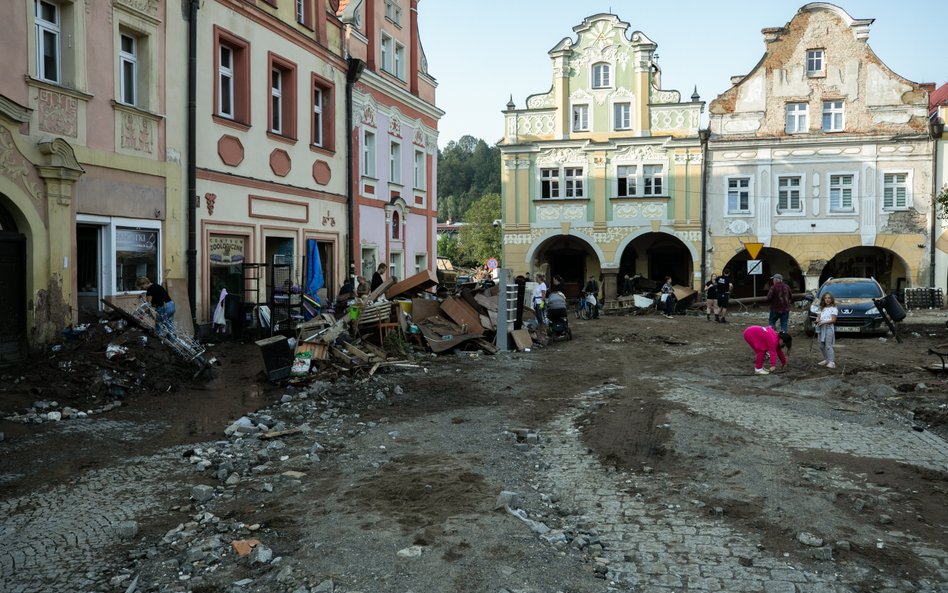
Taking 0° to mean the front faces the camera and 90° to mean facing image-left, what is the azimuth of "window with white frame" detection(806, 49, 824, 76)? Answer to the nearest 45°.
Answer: approximately 0°

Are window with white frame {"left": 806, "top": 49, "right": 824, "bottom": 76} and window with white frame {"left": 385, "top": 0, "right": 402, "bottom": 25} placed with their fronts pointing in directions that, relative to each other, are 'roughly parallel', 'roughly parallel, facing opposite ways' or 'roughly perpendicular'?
roughly perpendicular

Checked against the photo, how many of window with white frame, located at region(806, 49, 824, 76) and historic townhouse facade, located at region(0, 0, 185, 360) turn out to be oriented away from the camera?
0

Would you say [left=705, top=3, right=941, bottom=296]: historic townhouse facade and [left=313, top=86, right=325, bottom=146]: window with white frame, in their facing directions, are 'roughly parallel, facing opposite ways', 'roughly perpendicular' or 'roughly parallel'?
roughly perpendicular

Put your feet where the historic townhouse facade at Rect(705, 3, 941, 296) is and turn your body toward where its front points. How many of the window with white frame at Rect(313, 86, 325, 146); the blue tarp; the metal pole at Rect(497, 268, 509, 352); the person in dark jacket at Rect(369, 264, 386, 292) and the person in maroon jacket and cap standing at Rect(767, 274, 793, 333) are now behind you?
0

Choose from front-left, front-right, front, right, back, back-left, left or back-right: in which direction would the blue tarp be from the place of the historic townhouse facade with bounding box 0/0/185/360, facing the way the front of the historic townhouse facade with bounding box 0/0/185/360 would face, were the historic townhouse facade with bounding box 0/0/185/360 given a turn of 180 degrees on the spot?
right

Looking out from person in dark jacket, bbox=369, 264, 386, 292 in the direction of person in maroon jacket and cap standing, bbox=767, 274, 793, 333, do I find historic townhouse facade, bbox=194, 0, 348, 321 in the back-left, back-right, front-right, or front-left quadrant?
back-right

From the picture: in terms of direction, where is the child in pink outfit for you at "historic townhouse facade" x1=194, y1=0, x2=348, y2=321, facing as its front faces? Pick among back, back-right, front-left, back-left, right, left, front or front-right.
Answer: front

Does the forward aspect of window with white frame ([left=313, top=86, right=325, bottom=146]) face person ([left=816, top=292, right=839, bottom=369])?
yes

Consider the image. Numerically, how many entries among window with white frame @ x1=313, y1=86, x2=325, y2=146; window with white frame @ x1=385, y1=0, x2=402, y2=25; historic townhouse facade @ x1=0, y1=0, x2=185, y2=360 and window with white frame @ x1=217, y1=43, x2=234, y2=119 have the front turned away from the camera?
0

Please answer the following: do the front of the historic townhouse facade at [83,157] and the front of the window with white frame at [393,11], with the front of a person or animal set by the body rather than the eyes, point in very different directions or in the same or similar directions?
same or similar directions

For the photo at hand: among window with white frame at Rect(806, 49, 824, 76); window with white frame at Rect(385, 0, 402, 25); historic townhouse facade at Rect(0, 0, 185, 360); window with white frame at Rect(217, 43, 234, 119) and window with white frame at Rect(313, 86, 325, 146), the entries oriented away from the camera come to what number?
0

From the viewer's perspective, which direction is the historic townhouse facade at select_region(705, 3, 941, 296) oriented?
toward the camera

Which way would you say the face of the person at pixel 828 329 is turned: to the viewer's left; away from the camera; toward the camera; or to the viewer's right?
toward the camera

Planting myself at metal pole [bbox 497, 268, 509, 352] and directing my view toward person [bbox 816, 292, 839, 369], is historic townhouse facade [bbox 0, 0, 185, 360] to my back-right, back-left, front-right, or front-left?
back-right

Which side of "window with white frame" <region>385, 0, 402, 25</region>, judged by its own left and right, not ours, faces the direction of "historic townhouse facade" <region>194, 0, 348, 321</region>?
right

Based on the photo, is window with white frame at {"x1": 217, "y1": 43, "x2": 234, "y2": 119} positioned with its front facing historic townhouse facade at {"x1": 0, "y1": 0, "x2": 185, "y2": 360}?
no
